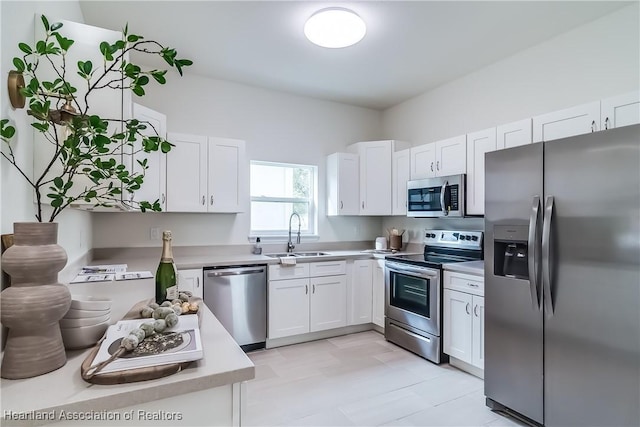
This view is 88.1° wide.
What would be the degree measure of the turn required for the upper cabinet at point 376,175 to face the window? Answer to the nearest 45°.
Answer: approximately 90° to its right

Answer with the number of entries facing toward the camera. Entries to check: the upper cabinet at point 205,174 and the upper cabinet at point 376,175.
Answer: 2

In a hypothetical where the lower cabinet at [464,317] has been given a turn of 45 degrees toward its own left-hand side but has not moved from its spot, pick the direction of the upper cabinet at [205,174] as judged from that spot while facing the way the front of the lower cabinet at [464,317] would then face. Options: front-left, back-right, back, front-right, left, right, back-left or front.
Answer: right

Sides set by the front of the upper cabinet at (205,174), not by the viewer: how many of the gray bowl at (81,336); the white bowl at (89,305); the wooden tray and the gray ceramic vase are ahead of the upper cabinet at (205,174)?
4

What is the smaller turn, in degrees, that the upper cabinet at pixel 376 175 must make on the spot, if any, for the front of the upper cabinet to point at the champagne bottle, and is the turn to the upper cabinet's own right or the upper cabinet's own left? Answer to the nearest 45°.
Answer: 0° — it already faces it

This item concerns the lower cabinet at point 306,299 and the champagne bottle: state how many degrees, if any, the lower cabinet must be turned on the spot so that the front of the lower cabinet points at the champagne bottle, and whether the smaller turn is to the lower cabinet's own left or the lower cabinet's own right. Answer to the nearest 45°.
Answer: approximately 45° to the lower cabinet's own right

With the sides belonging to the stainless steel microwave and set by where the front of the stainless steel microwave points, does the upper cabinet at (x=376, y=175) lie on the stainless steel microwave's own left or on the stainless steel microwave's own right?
on the stainless steel microwave's own right

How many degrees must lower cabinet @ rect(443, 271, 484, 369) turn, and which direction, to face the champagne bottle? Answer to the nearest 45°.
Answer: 0° — it already faces it

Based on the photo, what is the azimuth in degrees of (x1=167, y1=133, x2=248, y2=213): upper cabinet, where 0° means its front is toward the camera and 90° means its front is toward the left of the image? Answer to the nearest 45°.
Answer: approximately 0°

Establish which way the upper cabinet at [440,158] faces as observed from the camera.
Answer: facing the viewer and to the left of the viewer

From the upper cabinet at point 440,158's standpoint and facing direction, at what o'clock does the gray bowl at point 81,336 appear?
The gray bowl is roughly at 11 o'clock from the upper cabinet.
